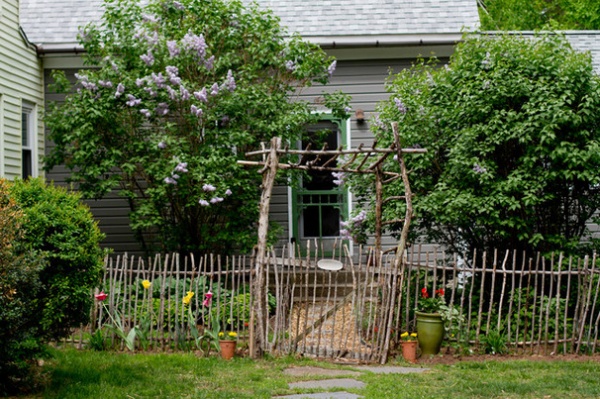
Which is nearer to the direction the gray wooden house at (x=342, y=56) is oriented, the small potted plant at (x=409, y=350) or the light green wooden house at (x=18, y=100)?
the small potted plant

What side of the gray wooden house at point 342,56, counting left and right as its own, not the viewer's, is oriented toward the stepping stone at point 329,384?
front

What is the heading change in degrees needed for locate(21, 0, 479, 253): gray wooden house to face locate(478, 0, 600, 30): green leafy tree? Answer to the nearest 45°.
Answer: approximately 135° to its left

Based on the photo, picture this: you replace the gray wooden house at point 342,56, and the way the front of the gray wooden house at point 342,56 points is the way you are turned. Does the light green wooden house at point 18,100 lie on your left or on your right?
on your right

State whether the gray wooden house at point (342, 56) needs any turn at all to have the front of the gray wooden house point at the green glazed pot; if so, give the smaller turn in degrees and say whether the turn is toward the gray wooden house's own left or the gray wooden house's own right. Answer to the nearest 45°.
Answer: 0° — it already faces it

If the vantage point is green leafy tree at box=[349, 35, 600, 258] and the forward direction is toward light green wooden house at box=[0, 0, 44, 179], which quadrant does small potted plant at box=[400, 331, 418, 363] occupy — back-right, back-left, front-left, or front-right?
front-left

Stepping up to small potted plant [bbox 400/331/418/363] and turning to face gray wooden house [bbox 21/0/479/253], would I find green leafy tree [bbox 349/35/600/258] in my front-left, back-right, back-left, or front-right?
front-right

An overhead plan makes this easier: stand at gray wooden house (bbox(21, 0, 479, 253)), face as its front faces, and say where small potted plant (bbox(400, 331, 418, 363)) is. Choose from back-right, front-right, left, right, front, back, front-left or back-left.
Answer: front

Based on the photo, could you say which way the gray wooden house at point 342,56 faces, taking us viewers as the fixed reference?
facing the viewer

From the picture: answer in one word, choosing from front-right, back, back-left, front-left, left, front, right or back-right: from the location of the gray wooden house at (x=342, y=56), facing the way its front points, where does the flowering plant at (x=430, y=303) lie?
front

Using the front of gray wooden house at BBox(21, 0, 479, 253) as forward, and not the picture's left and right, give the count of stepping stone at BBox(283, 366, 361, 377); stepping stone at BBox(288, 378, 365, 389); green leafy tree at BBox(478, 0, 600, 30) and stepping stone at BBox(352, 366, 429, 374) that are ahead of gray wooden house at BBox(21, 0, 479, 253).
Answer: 3

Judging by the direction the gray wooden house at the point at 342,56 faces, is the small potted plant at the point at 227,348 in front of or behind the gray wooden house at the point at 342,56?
in front

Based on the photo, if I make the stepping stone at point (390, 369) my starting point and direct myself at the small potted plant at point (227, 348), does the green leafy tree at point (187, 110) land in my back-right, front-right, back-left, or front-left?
front-right
